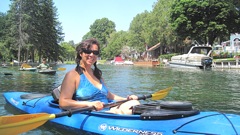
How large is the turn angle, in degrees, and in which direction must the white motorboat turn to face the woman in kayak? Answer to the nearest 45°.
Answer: approximately 90° to its left

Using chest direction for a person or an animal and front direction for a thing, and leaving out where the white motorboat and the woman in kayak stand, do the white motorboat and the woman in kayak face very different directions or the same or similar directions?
very different directions

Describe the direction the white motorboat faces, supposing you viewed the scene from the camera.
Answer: facing to the left of the viewer

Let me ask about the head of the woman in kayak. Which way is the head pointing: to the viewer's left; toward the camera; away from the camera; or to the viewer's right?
toward the camera

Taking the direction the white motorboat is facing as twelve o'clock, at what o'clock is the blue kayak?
The blue kayak is roughly at 9 o'clock from the white motorboat.

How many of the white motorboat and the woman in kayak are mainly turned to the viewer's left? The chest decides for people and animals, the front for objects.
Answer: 1
